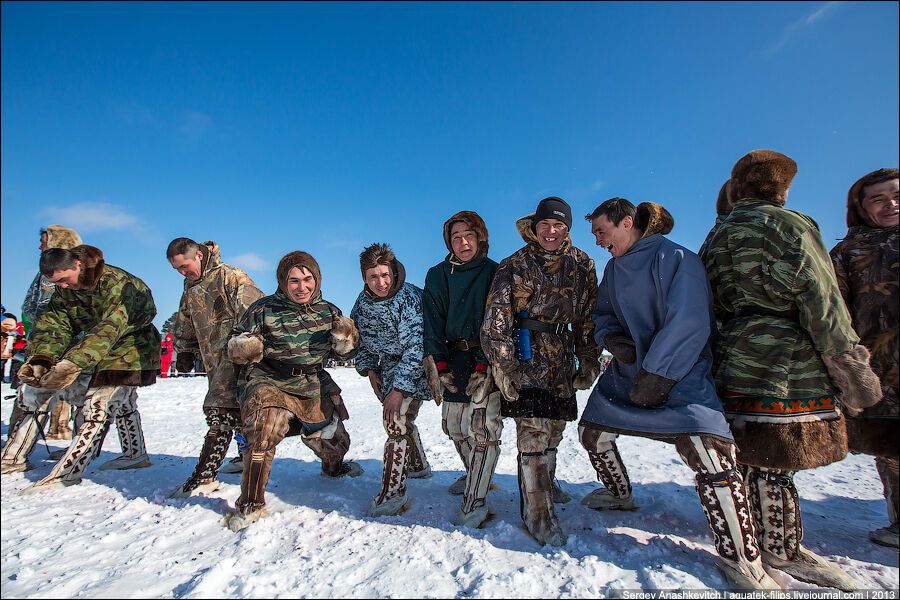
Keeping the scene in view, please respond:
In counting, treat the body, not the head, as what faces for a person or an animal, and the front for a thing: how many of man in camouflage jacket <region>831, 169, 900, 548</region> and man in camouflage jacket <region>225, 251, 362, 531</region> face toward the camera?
2

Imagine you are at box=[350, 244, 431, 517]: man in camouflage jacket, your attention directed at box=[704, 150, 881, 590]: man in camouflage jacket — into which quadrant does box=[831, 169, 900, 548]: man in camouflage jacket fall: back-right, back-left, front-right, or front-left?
front-left

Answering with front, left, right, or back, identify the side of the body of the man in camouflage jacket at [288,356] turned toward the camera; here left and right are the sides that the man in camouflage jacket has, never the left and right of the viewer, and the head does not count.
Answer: front

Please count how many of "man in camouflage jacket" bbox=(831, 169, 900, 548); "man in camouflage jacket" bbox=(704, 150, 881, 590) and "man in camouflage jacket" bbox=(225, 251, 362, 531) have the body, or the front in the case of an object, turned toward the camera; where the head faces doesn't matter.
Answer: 2

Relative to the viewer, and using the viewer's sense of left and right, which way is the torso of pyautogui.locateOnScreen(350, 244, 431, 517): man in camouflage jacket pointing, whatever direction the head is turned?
facing the viewer and to the left of the viewer

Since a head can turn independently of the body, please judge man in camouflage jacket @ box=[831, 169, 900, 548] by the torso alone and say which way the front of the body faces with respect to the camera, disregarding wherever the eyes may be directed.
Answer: toward the camera

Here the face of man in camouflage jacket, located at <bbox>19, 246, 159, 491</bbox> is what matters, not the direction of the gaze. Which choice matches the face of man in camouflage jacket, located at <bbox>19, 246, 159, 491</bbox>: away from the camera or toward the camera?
toward the camera

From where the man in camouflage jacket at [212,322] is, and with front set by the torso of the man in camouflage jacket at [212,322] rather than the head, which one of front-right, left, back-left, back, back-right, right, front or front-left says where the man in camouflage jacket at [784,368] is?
left

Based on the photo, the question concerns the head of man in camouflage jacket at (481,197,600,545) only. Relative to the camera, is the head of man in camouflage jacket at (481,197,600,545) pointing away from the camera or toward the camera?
toward the camera

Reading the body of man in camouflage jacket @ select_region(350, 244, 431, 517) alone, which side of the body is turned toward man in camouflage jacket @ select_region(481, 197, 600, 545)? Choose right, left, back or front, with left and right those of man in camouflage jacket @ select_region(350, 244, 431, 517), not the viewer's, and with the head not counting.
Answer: left

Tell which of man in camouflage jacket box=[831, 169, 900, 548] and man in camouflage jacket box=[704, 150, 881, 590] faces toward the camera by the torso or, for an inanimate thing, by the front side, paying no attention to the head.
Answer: man in camouflage jacket box=[831, 169, 900, 548]

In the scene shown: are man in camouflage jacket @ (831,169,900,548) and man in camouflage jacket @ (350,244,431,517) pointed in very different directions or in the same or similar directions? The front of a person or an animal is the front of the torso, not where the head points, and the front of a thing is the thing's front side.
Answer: same or similar directions

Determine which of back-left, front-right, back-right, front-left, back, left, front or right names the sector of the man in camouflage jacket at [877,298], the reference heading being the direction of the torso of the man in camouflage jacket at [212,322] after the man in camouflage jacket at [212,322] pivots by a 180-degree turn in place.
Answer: right

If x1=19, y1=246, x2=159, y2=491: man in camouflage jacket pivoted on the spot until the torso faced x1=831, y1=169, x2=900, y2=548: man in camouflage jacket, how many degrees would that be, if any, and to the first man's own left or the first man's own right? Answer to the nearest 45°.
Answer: approximately 90° to the first man's own left

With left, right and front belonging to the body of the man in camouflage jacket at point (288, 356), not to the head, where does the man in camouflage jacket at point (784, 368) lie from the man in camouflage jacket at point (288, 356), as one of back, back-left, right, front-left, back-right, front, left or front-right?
front-left

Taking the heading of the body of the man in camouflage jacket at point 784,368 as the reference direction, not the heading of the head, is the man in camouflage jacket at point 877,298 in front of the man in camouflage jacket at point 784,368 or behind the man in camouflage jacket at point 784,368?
in front

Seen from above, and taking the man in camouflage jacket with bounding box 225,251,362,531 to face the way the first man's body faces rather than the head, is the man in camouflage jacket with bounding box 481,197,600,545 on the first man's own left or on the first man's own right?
on the first man's own left

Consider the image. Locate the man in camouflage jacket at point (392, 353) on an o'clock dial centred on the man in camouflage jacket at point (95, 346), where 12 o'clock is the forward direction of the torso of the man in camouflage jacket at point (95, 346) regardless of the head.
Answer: the man in camouflage jacket at point (392, 353) is roughly at 9 o'clock from the man in camouflage jacket at point (95, 346).

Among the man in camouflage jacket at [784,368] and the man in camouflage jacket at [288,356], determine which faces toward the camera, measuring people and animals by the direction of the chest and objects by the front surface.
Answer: the man in camouflage jacket at [288,356]
